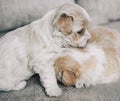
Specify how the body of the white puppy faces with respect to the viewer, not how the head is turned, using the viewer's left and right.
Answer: facing to the right of the viewer
